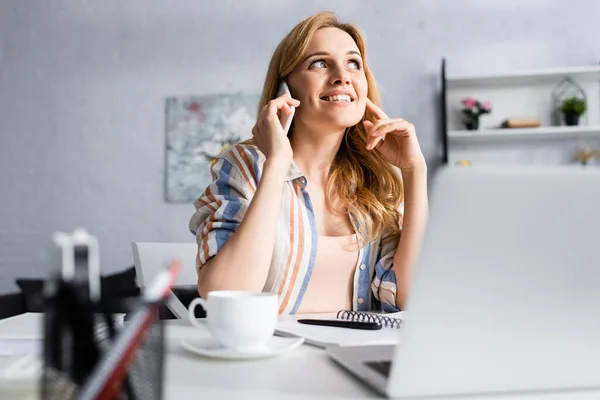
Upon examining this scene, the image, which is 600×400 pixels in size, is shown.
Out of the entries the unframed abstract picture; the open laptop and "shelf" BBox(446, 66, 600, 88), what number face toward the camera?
2

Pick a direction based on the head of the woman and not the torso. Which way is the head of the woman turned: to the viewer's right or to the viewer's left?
to the viewer's right

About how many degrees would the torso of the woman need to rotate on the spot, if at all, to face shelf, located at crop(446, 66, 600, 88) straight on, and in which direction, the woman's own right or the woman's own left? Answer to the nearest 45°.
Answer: approximately 90° to the woman's own left

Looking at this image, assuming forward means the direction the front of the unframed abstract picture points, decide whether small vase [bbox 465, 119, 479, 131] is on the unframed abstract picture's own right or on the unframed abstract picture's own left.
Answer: on the unframed abstract picture's own left

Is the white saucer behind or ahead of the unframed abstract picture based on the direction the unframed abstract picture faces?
ahead

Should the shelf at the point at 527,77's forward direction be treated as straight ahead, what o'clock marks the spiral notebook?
The spiral notebook is roughly at 12 o'clock from the shelf.

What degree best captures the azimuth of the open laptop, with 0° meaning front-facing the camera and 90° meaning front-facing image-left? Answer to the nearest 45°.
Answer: approximately 135°

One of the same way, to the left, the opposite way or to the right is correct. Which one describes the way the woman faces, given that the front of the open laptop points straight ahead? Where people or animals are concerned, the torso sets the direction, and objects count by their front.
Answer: the opposite way

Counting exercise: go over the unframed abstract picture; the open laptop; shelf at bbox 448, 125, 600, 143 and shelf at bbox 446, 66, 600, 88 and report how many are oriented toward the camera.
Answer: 3

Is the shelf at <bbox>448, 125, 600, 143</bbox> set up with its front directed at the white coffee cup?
yes
